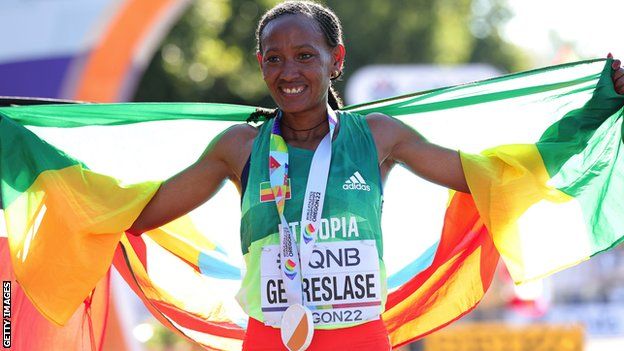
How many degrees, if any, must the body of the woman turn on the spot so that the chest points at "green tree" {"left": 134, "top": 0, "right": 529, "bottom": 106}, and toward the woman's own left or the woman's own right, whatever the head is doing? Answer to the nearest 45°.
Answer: approximately 180°

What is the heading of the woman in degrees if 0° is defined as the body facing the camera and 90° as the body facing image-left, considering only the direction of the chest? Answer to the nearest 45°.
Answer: approximately 0°
